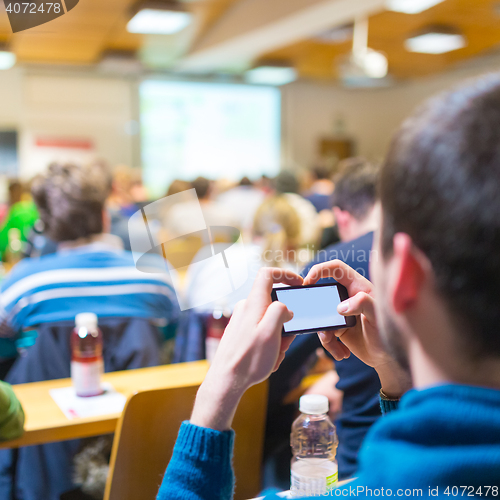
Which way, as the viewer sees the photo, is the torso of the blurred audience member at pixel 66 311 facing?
away from the camera

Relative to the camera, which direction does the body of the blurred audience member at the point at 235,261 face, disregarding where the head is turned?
away from the camera

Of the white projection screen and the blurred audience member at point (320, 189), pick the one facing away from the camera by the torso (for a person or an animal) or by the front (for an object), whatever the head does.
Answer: the blurred audience member

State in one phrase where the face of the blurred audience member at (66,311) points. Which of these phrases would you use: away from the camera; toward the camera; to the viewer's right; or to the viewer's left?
away from the camera

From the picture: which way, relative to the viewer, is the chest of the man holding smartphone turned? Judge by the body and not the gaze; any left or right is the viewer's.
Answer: facing away from the viewer and to the left of the viewer

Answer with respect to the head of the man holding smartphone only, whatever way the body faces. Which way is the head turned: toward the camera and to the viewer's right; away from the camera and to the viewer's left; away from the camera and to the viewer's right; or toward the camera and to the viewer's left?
away from the camera and to the viewer's left

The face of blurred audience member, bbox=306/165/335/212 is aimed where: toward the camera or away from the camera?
away from the camera

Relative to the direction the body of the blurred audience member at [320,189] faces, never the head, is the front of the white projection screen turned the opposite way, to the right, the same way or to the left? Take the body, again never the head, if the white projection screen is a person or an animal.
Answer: the opposite way

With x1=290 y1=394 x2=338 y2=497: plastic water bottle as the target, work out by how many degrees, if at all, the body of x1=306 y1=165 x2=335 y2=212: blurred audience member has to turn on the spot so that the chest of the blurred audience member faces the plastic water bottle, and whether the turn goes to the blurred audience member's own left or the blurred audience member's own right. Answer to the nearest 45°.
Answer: approximately 180°
